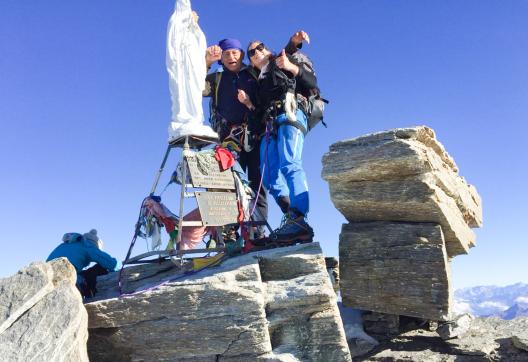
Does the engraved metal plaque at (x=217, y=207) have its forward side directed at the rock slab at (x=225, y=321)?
yes

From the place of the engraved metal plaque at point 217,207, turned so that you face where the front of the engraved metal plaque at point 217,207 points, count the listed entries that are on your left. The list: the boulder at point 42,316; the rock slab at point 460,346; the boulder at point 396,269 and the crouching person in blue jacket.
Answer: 2

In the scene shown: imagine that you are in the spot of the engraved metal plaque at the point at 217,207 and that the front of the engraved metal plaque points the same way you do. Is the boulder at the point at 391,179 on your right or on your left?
on your left

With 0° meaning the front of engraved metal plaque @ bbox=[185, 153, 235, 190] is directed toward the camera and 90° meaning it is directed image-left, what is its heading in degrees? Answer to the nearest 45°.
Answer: approximately 0°

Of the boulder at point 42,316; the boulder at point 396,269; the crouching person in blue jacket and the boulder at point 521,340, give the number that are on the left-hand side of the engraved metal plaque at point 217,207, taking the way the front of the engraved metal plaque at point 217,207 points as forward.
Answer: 2

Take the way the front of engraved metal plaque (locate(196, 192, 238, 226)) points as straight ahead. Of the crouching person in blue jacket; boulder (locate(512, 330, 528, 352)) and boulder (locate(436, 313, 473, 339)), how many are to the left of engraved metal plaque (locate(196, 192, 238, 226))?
2

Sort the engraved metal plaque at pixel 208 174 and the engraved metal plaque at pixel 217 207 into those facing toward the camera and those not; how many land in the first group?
2

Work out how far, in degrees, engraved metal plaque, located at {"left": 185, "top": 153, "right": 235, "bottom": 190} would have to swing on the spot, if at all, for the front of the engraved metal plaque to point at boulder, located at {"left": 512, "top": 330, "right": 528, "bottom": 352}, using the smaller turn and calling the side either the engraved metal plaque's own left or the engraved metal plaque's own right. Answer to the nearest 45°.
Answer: approximately 90° to the engraved metal plaque's own left

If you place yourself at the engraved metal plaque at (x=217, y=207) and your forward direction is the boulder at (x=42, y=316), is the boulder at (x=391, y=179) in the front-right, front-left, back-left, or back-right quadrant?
back-left

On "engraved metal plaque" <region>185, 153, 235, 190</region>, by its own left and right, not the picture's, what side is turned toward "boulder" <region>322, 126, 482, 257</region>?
left

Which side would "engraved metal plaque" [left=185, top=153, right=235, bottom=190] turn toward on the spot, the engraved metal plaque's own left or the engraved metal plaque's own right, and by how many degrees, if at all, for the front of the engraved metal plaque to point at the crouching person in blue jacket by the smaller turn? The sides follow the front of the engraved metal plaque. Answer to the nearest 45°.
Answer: approximately 90° to the engraved metal plaque's own right
